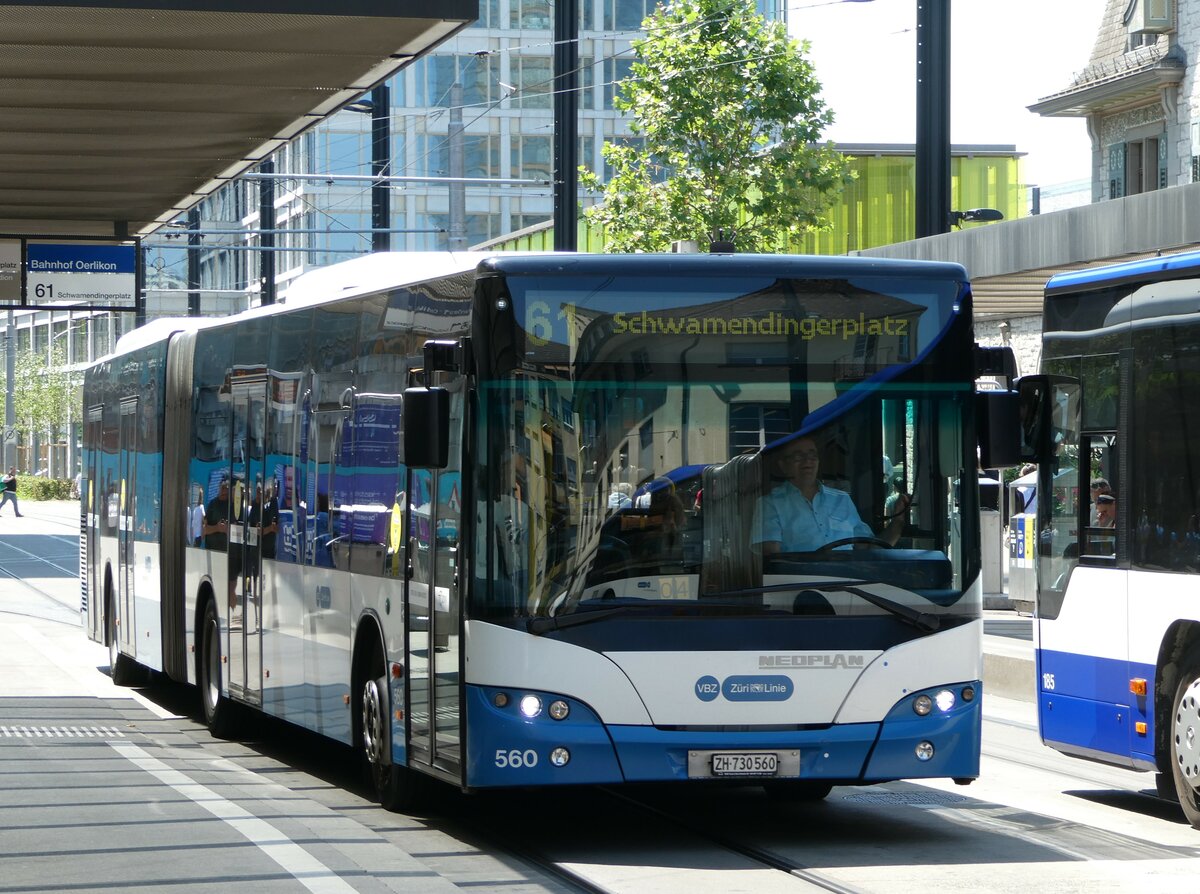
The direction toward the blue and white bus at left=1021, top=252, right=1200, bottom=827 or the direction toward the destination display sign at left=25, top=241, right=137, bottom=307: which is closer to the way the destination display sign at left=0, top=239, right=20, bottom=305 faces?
the blue and white bus

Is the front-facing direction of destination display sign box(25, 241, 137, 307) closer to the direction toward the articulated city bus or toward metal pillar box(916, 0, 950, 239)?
the articulated city bus

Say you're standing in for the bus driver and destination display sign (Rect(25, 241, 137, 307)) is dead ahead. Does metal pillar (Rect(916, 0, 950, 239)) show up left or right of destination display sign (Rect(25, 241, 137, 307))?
right

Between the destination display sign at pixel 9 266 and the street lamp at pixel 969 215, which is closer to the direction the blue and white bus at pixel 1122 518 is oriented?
the destination display sign
